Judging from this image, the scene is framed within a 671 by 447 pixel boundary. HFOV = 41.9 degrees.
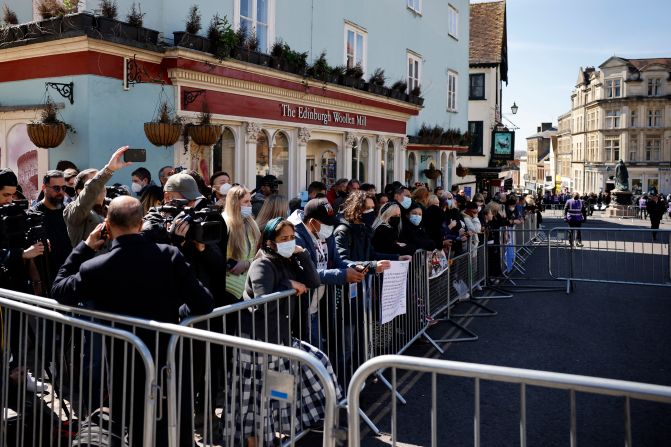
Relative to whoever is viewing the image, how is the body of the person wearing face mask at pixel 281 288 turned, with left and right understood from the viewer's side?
facing the viewer and to the right of the viewer

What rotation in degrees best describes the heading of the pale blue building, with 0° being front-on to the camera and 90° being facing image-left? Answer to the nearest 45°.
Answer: approximately 315°

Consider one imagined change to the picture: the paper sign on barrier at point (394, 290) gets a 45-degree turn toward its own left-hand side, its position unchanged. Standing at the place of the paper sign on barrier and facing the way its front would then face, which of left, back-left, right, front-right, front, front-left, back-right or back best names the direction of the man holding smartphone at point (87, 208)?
back-right

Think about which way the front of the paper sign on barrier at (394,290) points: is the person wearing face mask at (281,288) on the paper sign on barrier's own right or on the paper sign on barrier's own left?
on the paper sign on barrier's own right

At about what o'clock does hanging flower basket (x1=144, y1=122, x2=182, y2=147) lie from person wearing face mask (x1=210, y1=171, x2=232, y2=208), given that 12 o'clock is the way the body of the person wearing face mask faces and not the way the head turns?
The hanging flower basket is roughly at 7 o'clock from the person wearing face mask.

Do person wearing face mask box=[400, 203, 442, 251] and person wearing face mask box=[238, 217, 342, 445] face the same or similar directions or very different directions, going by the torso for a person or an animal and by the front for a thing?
same or similar directions

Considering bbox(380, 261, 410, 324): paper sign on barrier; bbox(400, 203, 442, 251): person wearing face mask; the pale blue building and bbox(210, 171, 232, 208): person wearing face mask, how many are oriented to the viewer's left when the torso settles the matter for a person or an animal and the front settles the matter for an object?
0

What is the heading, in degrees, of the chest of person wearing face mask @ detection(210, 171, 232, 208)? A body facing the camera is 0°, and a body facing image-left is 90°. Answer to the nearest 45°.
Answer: approximately 315°

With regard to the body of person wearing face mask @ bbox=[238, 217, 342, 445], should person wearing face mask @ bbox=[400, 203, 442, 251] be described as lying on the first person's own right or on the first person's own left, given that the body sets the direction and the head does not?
on the first person's own left

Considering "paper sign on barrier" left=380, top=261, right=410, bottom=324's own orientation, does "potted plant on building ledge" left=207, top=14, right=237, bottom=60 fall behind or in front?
behind

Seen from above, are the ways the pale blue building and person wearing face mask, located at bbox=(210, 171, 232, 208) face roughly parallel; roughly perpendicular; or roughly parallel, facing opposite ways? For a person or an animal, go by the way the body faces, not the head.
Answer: roughly parallel

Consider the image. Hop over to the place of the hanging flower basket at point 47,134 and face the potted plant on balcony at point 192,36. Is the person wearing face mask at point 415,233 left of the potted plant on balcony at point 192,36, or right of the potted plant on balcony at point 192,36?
right

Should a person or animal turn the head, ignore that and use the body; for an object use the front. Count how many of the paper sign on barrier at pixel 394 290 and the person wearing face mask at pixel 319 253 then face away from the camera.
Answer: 0

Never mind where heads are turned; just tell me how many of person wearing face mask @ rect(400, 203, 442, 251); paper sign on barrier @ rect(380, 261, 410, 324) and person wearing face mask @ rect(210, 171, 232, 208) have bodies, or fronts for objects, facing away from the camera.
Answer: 0

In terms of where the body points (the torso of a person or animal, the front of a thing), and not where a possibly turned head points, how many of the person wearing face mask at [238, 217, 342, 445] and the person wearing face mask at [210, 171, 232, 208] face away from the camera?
0

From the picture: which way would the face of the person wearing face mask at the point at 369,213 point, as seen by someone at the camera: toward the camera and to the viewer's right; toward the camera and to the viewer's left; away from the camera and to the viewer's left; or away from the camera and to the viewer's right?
toward the camera and to the viewer's right

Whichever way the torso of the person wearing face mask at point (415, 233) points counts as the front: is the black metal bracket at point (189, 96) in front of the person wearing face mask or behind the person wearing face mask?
behind

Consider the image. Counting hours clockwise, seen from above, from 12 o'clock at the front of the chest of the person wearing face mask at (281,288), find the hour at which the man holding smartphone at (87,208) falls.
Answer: The man holding smartphone is roughly at 5 o'clock from the person wearing face mask.

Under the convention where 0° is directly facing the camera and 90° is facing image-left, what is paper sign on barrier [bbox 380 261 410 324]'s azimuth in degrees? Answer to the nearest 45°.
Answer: approximately 315°
